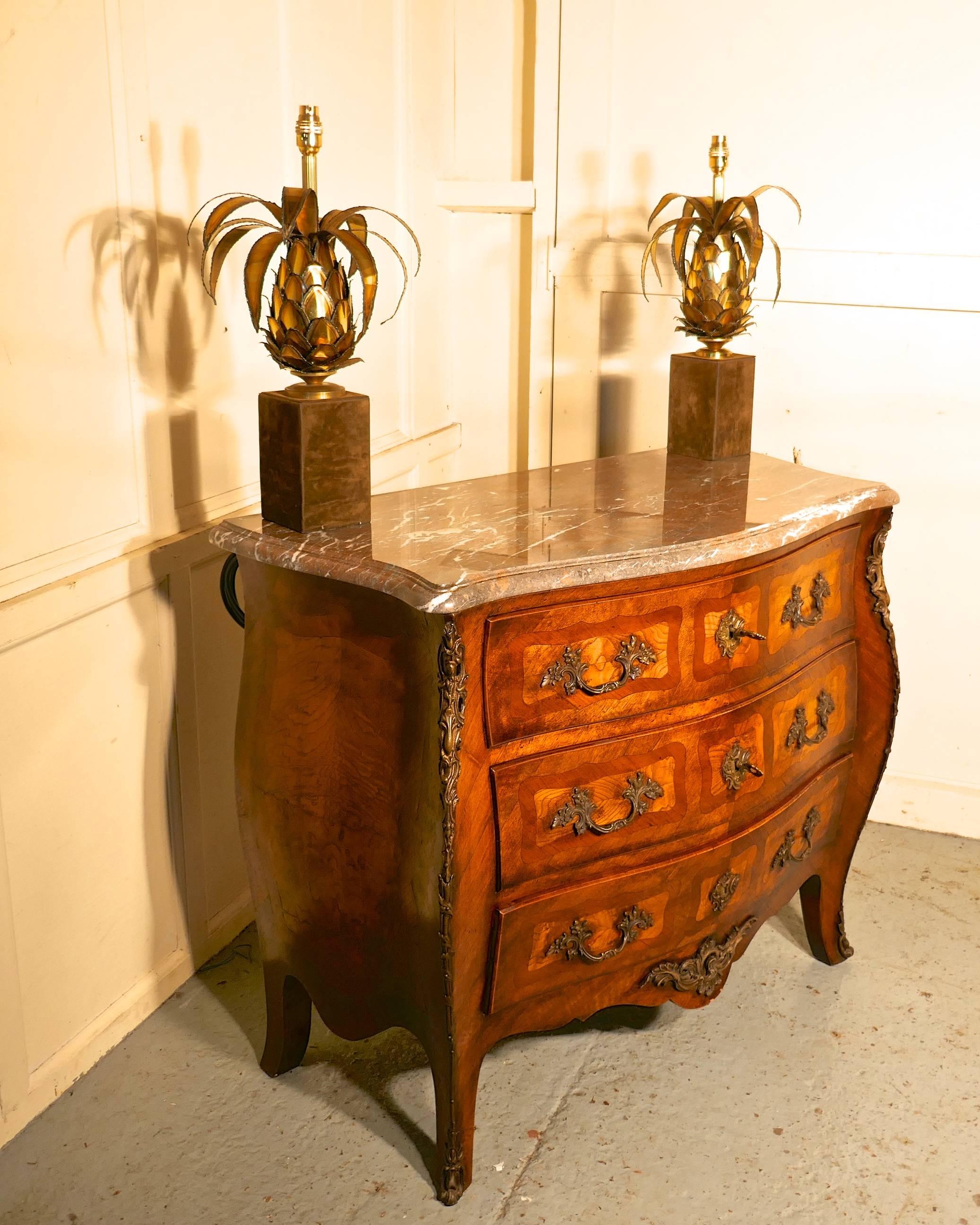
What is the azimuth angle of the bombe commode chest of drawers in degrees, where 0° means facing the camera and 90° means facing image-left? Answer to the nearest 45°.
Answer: approximately 315°
